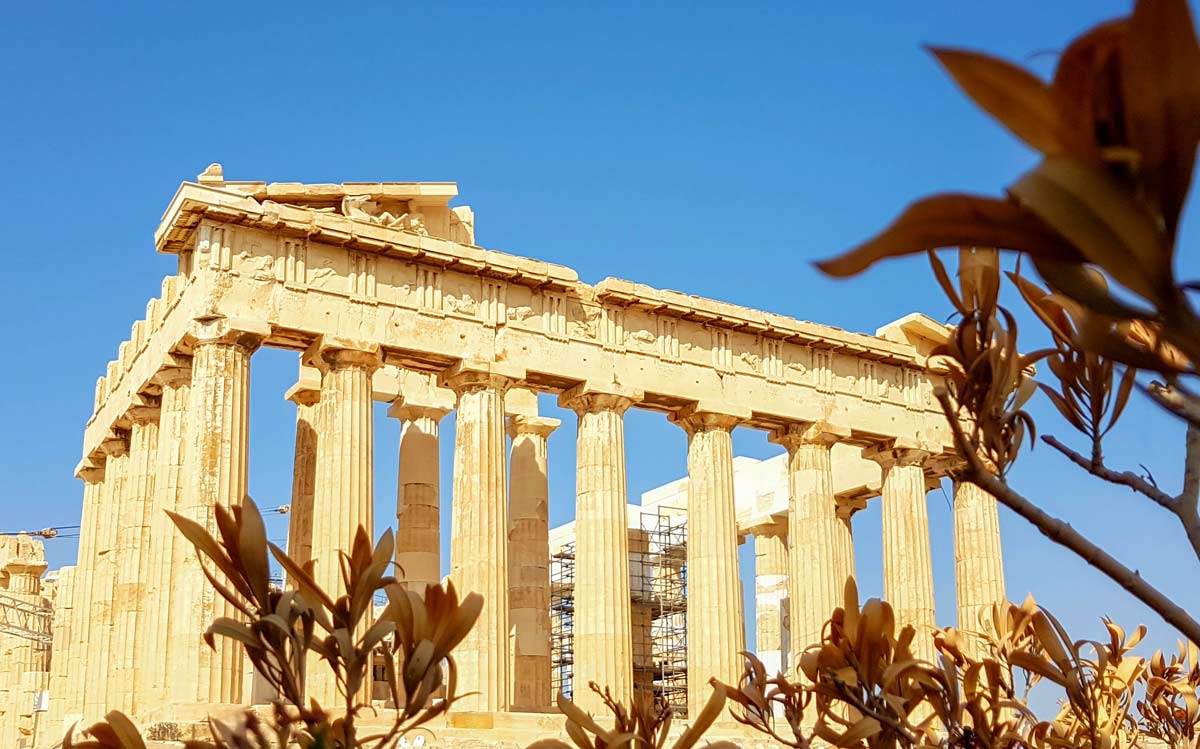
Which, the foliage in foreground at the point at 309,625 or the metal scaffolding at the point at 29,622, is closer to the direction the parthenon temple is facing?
the foliage in foreground

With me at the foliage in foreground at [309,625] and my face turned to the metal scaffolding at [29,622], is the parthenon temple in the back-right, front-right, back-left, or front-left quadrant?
front-right

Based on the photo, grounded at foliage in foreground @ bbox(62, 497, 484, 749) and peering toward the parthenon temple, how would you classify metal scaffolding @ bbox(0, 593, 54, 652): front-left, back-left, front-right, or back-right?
front-left

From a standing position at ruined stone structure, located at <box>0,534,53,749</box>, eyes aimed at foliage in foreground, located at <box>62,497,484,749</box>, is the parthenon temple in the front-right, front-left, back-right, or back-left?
front-left
